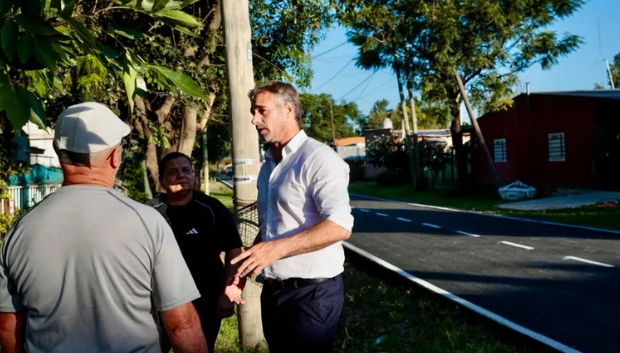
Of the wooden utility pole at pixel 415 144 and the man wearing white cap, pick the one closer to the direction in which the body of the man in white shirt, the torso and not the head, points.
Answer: the man wearing white cap

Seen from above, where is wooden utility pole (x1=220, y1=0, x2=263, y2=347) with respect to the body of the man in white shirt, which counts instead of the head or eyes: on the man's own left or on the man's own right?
on the man's own right

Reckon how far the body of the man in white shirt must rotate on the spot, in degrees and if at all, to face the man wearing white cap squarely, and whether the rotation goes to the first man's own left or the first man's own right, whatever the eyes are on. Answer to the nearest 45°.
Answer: approximately 45° to the first man's own left

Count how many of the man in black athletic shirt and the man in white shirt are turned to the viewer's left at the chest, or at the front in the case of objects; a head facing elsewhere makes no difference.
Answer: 1

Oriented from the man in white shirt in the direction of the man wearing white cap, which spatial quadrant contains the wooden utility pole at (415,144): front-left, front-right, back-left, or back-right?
back-right

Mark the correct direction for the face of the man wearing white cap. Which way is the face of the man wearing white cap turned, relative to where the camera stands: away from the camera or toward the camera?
away from the camera

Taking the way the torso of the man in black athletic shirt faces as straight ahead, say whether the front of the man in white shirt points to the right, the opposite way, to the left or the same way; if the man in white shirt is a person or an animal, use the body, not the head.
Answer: to the right

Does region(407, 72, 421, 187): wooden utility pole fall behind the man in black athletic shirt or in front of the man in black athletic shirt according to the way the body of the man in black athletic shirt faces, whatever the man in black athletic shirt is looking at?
behind

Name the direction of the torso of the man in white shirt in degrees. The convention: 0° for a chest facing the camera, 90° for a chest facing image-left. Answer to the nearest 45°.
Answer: approximately 90°
